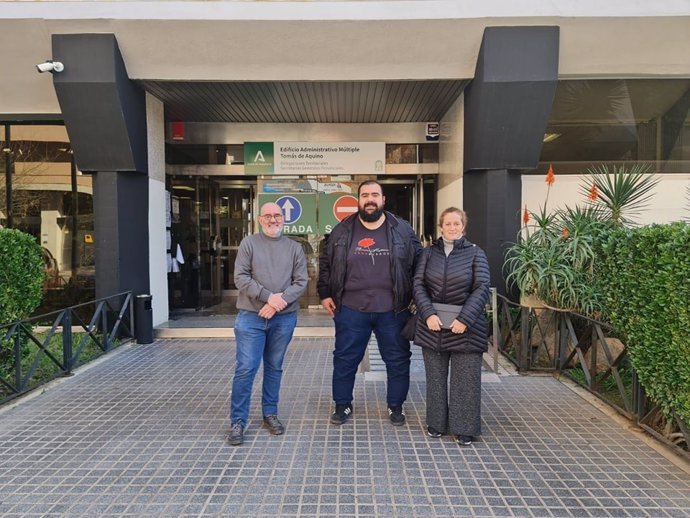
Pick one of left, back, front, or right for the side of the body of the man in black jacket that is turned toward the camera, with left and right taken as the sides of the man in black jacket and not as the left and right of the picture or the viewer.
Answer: front

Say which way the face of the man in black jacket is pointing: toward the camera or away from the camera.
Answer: toward the camera

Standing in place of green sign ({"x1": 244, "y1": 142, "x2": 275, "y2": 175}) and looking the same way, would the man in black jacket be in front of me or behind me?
in front

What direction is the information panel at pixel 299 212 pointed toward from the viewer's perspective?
toward the camera

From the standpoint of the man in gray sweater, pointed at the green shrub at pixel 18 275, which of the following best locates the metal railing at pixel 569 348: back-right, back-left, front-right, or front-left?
back-right

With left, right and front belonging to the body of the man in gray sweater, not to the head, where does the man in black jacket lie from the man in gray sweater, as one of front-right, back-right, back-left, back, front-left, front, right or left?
left

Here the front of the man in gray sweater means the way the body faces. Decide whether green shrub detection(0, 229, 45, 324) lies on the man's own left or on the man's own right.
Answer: on the man's own right

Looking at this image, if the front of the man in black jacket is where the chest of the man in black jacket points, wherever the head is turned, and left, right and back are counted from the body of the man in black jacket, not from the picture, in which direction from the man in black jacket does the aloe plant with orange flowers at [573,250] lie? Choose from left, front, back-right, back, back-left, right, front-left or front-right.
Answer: back-left

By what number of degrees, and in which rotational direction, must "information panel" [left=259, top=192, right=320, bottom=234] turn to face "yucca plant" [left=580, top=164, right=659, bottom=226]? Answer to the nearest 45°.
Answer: approximately 45° to its left

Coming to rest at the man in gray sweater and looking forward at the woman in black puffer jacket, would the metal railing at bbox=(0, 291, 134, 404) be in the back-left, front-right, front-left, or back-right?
back-left

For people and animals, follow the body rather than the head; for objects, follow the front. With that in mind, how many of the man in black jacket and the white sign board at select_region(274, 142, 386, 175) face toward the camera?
2

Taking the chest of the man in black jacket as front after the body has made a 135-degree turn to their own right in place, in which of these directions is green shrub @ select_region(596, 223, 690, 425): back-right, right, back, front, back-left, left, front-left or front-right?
back-right
